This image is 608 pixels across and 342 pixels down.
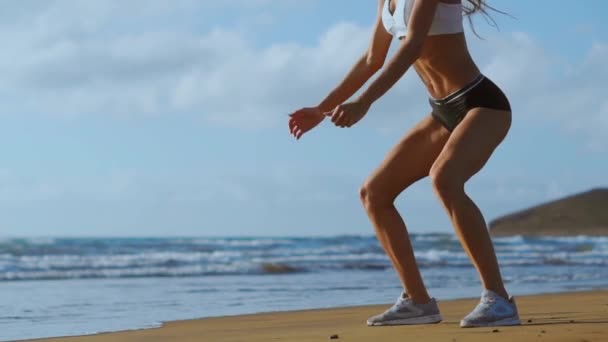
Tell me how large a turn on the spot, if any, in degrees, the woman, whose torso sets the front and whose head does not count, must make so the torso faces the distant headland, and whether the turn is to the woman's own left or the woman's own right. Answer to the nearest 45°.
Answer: approximately 135° to the woman's own right

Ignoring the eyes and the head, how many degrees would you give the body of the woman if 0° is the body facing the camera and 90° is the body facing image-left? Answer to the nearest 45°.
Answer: approximately 45°
